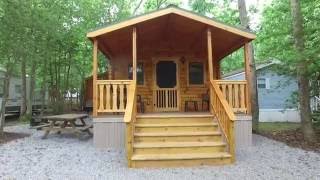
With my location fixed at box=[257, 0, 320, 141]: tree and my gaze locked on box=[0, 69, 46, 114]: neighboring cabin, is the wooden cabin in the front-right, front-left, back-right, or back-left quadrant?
front-left

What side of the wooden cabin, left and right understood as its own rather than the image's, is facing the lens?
front

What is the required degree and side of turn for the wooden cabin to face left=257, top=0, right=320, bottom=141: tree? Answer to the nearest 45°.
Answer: approximately 90° to its left

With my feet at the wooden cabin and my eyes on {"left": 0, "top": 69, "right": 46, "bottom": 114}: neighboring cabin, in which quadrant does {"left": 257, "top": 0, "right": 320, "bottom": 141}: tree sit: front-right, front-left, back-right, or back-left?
back-right

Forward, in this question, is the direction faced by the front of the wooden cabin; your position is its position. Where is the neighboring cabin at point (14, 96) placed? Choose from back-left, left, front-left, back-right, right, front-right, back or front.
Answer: back-right

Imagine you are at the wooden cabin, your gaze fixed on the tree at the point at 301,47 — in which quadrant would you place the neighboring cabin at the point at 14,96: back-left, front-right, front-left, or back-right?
back-left
